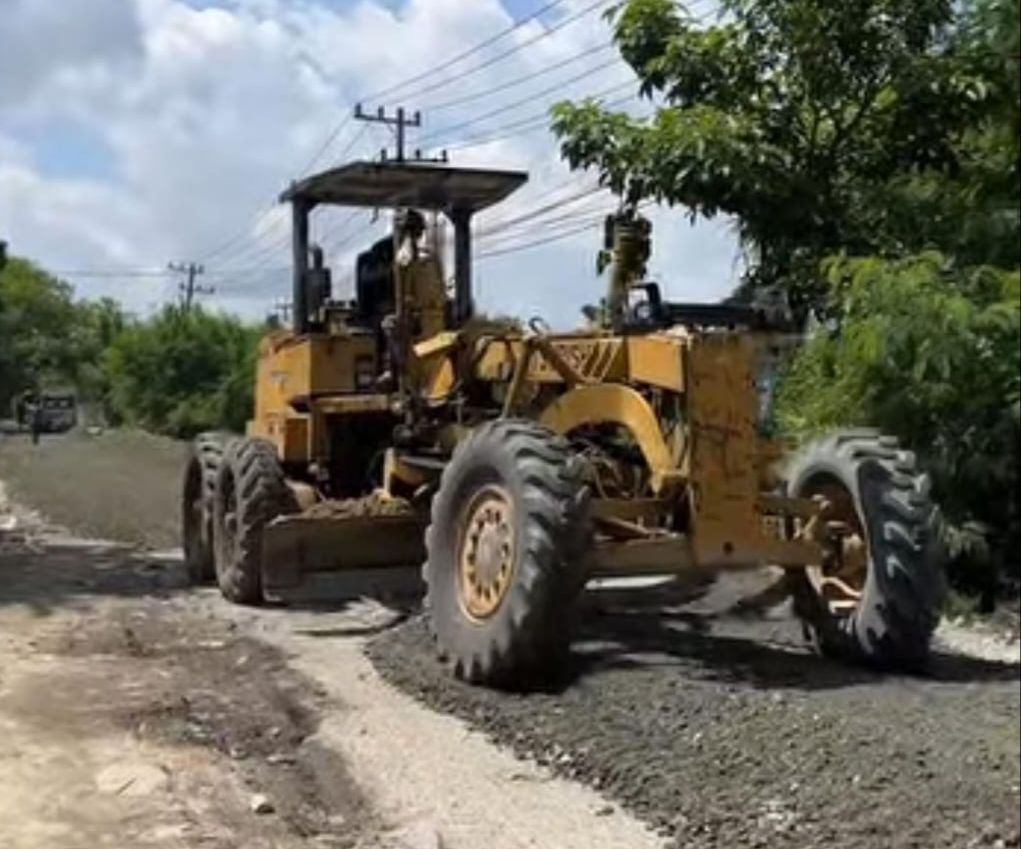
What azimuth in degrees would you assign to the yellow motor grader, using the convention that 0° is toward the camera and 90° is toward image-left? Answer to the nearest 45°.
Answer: approximately 315°
